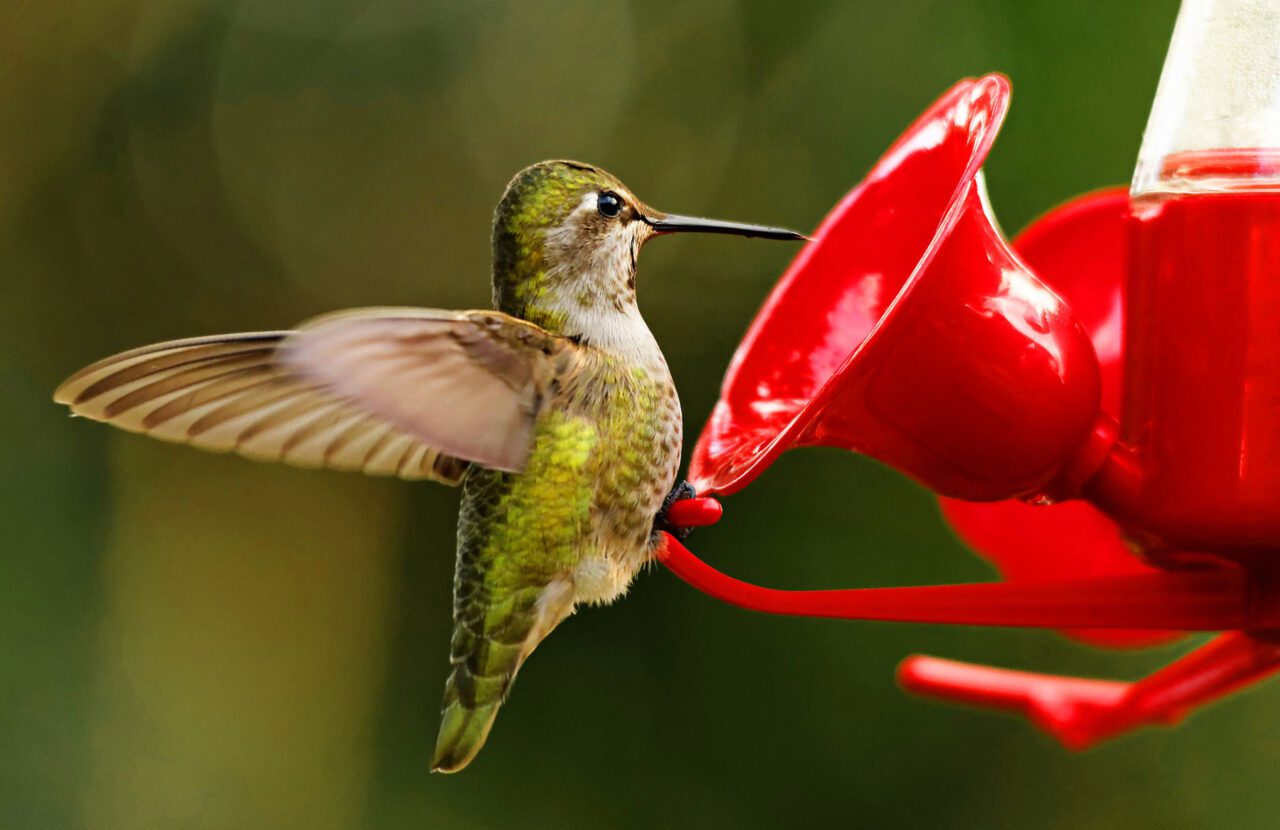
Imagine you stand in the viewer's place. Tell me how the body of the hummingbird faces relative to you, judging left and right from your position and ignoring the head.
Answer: facing to the right of the viewer

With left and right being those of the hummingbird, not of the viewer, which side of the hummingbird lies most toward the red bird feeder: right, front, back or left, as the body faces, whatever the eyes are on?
front
